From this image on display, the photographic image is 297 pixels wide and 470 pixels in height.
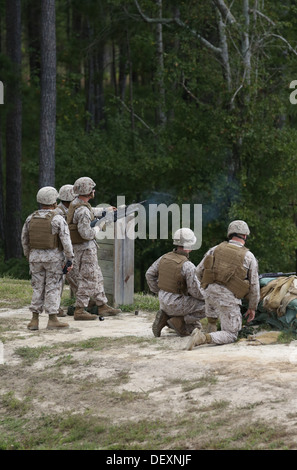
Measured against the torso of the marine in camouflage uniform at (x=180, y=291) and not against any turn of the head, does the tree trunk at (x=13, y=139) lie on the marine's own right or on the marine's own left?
on the marine's own left

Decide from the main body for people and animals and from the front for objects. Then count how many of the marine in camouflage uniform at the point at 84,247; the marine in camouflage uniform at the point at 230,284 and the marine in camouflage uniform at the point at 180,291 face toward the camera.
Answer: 0

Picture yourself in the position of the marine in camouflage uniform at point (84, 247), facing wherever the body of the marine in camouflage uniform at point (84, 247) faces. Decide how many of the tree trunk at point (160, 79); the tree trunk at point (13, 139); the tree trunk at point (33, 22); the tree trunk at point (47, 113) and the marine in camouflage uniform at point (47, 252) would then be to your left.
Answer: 4

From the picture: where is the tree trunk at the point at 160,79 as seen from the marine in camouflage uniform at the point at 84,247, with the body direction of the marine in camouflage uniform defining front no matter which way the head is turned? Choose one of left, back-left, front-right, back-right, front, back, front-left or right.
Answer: left

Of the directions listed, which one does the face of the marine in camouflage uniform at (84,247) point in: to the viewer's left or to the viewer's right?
to the viewer's right

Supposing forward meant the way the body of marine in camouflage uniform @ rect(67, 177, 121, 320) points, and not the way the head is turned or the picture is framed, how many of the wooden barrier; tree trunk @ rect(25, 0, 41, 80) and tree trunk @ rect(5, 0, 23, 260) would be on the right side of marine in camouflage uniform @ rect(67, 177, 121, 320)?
0

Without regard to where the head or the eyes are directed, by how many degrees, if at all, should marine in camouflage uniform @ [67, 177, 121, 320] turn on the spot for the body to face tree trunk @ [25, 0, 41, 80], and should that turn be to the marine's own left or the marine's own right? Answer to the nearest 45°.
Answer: approximately 90° to the marine's own left

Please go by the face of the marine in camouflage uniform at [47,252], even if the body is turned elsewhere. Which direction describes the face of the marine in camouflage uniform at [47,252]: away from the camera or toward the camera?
away from the camera

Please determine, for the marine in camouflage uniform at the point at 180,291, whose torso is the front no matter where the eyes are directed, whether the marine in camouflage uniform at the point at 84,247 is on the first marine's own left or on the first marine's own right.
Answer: on the first marine's own left

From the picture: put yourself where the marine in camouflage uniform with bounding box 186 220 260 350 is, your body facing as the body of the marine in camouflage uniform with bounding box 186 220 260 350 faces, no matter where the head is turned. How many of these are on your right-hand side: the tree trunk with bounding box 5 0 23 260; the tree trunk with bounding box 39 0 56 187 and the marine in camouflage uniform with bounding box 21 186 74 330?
0

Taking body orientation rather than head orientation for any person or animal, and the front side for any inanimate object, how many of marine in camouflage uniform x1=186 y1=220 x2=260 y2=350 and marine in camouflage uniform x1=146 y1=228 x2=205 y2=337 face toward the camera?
0

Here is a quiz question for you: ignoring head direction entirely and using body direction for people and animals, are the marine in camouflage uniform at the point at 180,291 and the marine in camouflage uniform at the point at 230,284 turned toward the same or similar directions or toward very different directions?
same or similar directions

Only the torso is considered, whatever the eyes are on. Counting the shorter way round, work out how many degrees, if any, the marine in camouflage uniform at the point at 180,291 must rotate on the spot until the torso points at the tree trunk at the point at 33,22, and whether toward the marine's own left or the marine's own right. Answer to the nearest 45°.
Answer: approximately 45° to the marine's own left

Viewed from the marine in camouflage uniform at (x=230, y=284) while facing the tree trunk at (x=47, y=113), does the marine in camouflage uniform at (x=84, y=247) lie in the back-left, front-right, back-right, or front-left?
front-left

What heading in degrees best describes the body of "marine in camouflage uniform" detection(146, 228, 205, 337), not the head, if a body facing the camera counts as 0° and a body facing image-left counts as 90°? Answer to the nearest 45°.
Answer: approximately 225°

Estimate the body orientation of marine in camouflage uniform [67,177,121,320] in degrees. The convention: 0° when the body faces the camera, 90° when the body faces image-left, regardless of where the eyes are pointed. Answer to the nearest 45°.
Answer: approximately 270°
